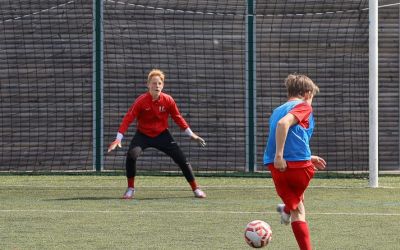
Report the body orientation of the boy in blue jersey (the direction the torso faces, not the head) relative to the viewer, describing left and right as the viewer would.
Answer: facing away from the viewer and to the right of the viewer

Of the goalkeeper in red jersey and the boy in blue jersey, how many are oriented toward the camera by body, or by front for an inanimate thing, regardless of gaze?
1

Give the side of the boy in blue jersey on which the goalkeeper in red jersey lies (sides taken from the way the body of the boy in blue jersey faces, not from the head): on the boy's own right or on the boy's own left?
on the boy's own left

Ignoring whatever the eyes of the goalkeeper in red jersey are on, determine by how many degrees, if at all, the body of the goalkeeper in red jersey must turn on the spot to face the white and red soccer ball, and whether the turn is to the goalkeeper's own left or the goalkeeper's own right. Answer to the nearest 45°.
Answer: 0° — they already face it

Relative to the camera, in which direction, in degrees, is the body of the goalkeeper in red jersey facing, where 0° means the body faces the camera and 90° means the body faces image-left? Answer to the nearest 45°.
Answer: approximately 0°
